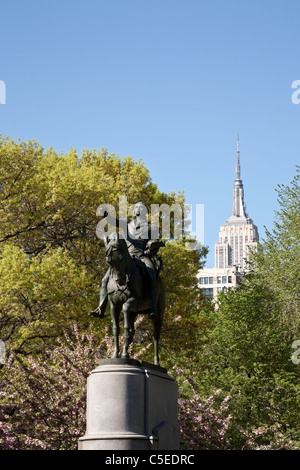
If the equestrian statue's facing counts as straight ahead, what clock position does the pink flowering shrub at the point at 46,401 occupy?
The pink flowering shrub is roughly at 4 o'clock from the equestrian statue.

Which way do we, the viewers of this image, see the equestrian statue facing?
facing the viewer and to the left of the viewer

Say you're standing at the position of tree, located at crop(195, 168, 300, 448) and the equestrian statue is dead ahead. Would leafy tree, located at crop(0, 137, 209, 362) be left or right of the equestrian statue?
right

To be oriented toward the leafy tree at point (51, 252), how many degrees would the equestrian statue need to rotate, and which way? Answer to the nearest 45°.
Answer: approximately 135° to its right

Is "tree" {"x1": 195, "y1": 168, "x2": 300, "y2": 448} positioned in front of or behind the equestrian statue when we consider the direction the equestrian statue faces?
behind
